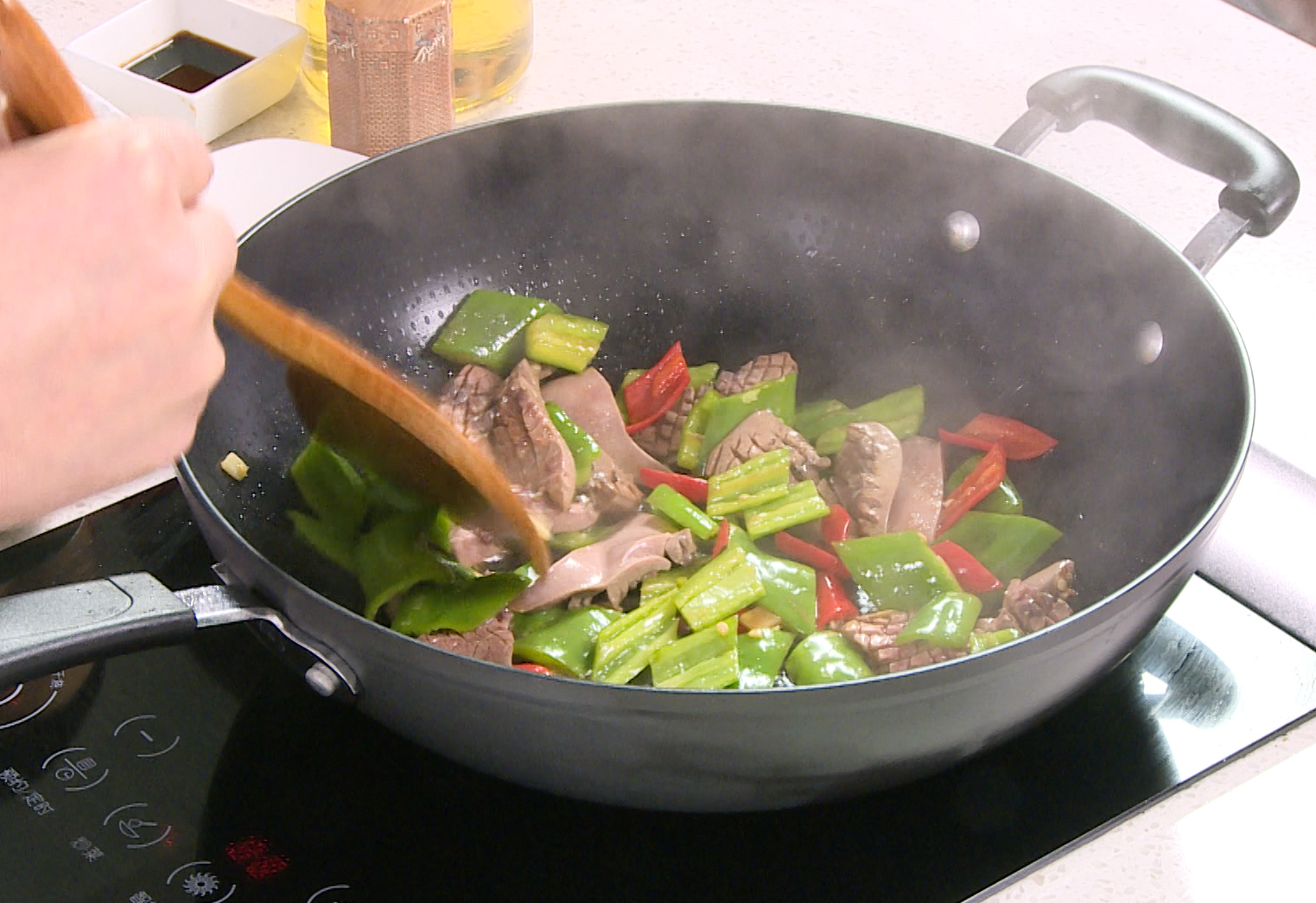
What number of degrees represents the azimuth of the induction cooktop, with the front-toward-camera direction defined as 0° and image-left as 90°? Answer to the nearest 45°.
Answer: approximately 45°

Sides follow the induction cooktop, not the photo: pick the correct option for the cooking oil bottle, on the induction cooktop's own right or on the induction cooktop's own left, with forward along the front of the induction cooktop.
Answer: on the induction cooktop's own right

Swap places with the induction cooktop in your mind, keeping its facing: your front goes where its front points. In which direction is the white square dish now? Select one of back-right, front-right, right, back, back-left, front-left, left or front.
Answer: right
